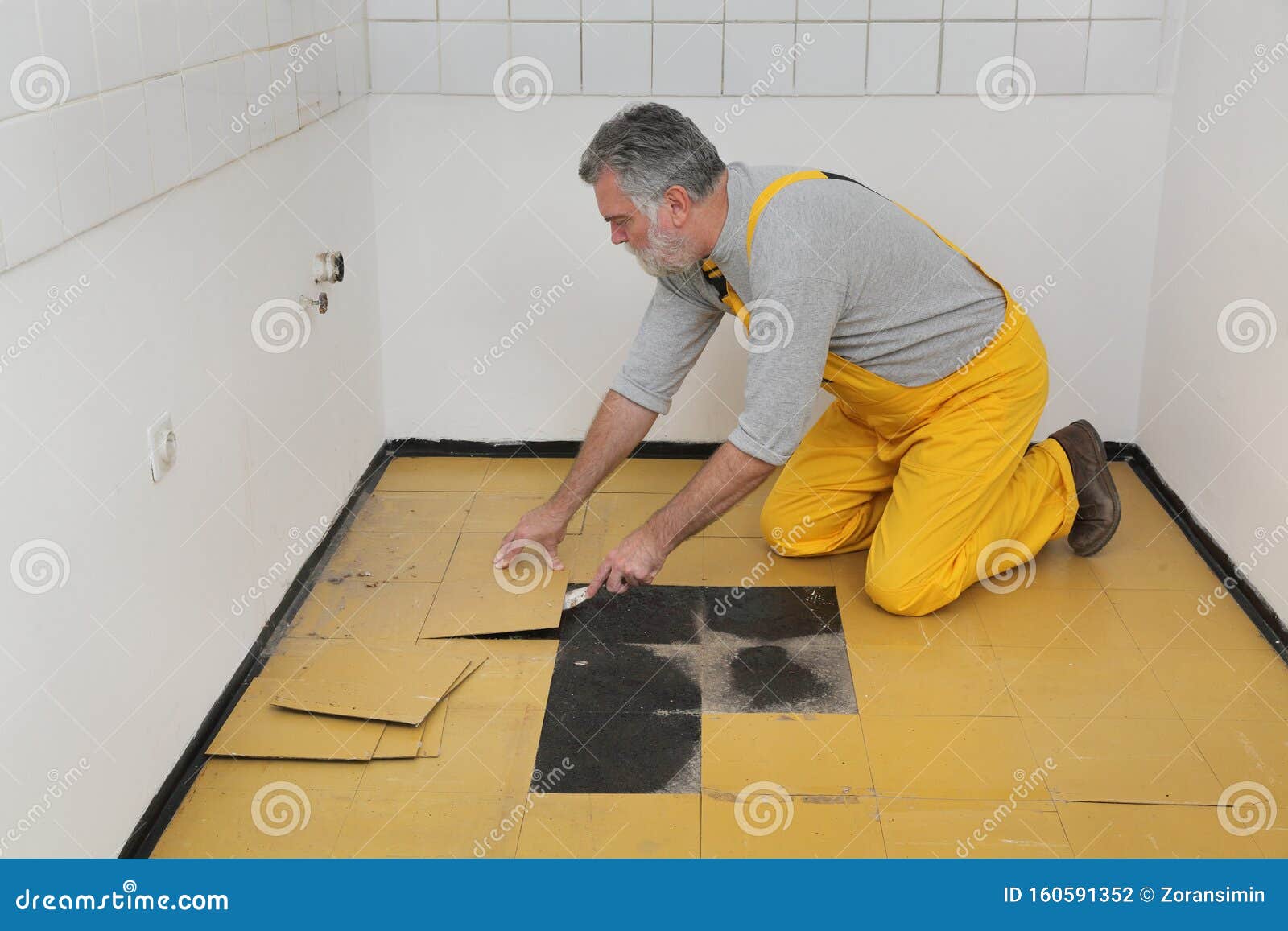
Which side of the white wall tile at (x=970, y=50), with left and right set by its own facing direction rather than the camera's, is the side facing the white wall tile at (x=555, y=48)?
right

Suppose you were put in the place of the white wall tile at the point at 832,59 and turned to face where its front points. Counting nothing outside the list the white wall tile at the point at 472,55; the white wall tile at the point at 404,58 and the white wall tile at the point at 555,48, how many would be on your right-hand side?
3

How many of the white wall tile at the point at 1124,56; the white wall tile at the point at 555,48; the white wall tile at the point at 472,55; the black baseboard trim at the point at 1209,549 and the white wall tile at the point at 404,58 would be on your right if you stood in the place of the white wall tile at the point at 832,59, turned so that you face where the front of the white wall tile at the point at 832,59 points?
3

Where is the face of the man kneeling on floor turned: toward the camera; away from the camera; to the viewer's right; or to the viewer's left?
to the viewer's left

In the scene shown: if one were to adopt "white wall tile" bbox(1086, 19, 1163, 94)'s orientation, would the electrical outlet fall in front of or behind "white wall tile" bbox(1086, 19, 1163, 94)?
in front

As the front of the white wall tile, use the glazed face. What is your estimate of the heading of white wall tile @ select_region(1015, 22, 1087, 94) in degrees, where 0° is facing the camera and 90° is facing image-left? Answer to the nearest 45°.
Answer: approximately 0°

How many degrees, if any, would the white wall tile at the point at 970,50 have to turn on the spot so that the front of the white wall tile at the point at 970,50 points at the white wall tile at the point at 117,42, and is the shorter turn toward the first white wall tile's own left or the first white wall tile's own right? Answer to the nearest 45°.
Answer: approximately 45° to the first white wall tile's own right

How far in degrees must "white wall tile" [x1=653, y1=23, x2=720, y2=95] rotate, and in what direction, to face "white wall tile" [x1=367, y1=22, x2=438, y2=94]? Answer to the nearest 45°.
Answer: approximately 90° to its right

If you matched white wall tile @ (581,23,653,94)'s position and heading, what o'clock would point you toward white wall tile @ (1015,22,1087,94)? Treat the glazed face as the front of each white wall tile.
white wall tile @ (1015,22,1087,94) is roughly at 9 o'clock from white wall tile @ (581,23,653,94).

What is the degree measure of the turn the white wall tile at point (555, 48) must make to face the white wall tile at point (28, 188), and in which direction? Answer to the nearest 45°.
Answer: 0° — it already faces it

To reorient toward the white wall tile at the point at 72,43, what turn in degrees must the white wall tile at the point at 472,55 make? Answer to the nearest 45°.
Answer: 0° — it already faces it
